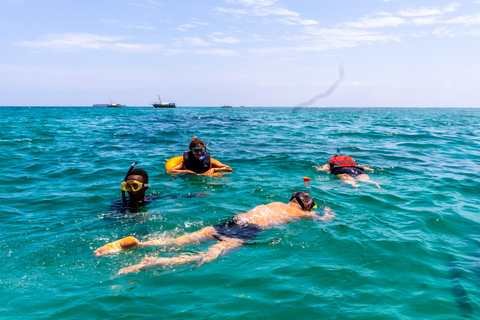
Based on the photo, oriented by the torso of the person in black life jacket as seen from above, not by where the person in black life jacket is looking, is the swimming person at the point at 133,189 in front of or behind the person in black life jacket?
in front

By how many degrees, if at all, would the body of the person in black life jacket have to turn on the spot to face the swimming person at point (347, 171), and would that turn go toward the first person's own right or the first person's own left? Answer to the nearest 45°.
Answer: approximately 90° to the first person's own left

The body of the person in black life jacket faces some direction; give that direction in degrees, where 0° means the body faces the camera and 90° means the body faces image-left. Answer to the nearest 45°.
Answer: approximately 0°

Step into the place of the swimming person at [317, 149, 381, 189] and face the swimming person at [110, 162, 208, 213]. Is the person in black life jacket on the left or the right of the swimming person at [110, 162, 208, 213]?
right

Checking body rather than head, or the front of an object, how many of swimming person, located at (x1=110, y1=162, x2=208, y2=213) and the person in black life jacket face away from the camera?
0

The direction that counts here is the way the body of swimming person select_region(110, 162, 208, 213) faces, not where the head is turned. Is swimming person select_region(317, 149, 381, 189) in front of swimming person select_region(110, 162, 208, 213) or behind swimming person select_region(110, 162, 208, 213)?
behind

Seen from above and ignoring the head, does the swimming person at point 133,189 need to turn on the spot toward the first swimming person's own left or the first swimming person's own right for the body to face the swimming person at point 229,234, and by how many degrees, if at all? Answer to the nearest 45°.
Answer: approximately 90° to the first swimming person's own left

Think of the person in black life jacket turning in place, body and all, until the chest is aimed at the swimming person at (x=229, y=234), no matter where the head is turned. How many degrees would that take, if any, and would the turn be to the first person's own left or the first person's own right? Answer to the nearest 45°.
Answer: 0° — they already face them
